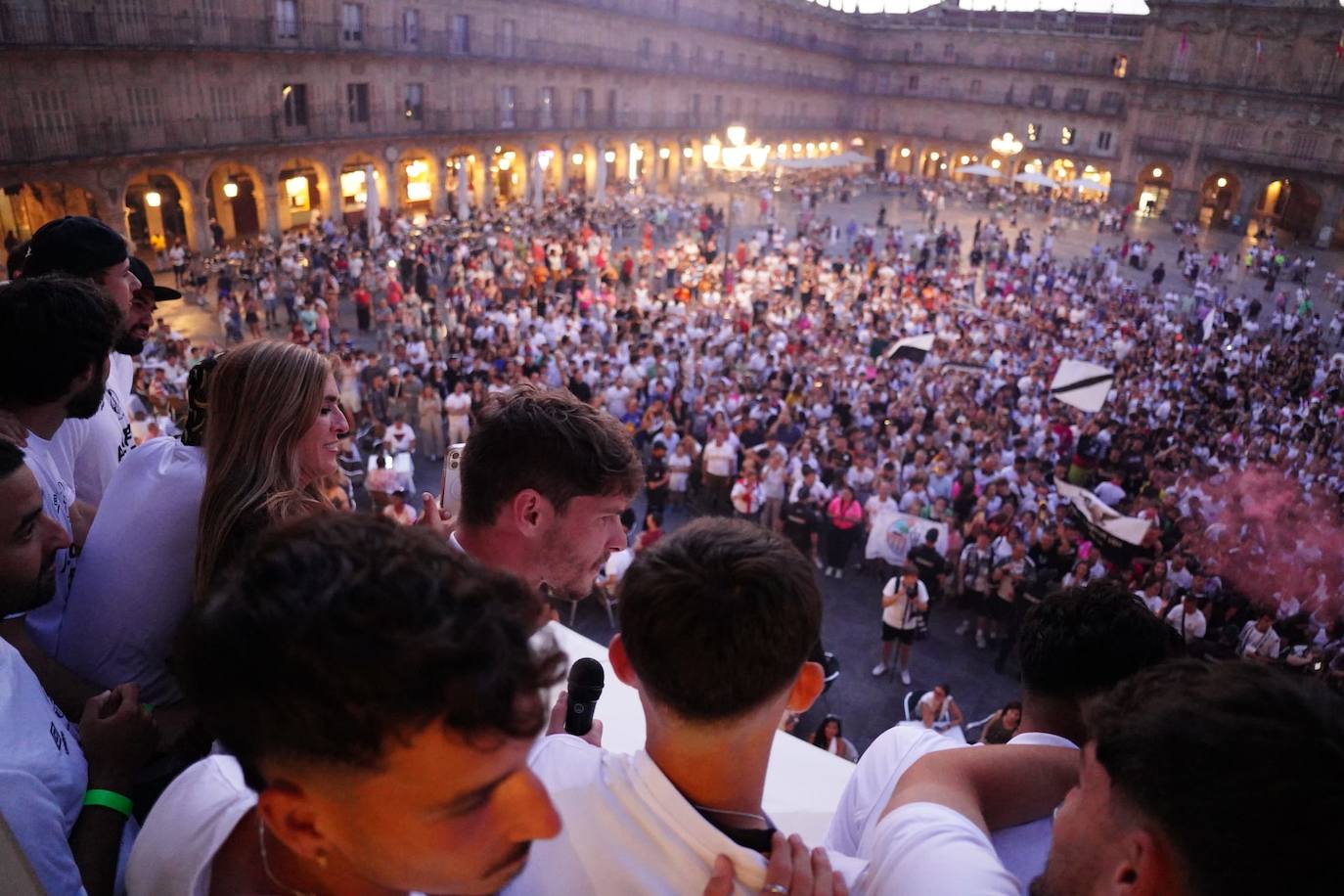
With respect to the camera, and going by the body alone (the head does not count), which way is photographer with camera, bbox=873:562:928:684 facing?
toward the camera

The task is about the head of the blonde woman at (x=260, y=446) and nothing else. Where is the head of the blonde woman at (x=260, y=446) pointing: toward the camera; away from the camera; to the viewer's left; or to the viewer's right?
to the viewer's right

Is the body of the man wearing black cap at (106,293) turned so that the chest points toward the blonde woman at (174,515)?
no

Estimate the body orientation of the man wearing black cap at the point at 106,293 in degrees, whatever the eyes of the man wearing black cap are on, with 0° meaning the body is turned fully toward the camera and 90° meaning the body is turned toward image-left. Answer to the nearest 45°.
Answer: approximately 270°

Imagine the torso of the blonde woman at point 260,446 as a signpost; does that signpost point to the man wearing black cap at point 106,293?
no

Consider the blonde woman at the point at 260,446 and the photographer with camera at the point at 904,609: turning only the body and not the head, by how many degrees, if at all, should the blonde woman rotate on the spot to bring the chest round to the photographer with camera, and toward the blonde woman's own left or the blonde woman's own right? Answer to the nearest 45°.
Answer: approximately 45° to the blonde woman's own left

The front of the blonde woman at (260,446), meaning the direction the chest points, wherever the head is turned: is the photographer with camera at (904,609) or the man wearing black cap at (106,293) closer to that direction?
the photographer with camera

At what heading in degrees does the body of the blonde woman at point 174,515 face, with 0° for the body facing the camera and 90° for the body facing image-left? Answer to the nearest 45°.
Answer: approximately 270°
